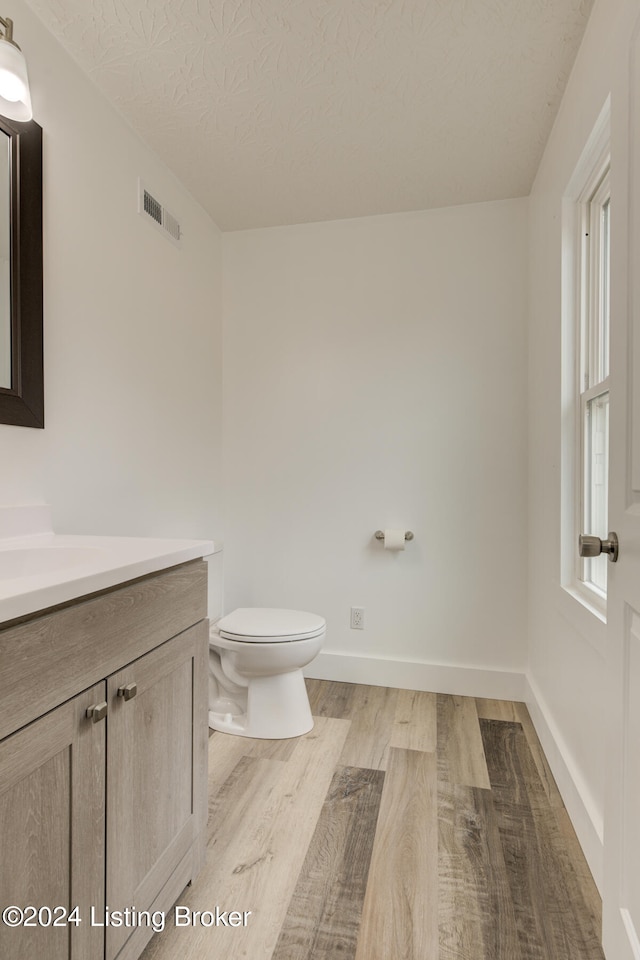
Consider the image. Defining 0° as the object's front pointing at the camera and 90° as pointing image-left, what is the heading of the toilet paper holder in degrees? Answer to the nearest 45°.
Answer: approximately 0°

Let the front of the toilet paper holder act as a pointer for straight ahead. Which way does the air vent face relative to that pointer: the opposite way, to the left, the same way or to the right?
to the left

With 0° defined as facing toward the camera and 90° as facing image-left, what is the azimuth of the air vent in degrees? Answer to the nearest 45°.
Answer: approximately 315°

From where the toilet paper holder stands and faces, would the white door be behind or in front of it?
in front

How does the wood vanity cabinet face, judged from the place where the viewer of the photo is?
facing the viewer and to the right of the viewer

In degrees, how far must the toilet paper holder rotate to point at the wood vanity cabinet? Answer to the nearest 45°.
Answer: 0° — it already faces it

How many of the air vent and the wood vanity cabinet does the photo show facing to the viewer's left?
0
